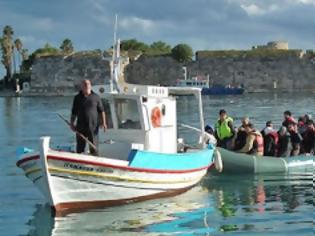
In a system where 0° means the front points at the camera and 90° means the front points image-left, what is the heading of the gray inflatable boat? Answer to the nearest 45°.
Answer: approximately 90°

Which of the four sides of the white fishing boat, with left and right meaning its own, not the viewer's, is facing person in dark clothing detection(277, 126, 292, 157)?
back

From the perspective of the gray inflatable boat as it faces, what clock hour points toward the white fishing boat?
The white fishing boat is roughly at 10 o'clock from the gray inflatable boat.

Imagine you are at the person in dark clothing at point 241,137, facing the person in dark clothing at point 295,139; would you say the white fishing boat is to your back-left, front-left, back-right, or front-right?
back-right

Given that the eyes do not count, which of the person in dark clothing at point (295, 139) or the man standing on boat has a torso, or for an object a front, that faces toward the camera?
the man standing on boat

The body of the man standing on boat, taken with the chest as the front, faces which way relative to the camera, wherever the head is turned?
toward the camera

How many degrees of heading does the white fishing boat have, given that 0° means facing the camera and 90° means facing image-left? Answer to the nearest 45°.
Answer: approximately 45°

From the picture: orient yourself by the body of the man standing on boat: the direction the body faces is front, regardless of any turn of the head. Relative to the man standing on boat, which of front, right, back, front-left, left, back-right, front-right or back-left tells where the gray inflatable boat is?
back-left

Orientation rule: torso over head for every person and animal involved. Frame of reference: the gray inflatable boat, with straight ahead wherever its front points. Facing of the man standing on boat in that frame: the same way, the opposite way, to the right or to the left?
to the left

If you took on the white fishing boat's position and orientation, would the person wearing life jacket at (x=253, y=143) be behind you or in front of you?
behind

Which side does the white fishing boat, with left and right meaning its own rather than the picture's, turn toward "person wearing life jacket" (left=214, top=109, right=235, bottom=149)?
back

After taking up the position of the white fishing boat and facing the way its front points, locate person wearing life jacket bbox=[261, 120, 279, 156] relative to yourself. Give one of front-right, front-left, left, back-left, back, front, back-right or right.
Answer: back

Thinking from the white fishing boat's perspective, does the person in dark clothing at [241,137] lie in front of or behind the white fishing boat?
behind

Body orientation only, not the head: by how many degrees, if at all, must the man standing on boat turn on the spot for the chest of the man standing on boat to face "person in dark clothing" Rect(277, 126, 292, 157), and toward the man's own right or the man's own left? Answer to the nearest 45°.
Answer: approximately 135° to the man's own left

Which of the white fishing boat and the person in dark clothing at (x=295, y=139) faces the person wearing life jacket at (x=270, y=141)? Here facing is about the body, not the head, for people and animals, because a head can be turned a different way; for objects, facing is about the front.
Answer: the person in dark clothing
